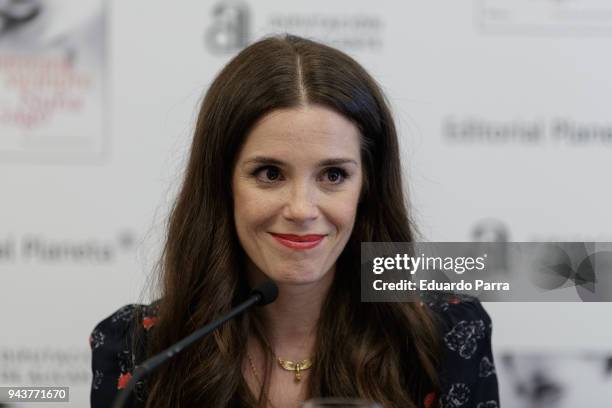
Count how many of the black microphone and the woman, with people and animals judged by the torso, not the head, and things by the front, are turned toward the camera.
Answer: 1

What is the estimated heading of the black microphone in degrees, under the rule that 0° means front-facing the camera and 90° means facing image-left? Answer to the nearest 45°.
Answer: approximately 225°

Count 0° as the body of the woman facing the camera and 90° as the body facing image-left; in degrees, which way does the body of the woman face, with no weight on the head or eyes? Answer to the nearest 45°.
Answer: approximately 0°
